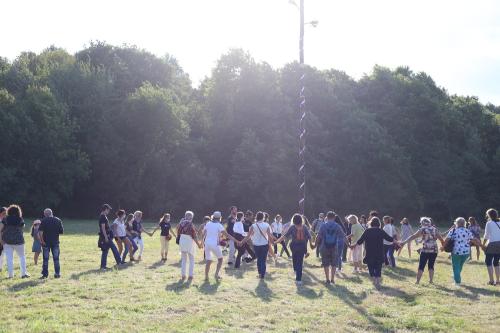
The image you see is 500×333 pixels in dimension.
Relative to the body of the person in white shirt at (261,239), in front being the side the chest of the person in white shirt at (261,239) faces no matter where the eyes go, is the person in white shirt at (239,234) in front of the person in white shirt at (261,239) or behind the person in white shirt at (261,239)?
in front

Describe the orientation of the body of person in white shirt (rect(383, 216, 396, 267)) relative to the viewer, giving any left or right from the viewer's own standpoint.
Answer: facing to the left of the viewer

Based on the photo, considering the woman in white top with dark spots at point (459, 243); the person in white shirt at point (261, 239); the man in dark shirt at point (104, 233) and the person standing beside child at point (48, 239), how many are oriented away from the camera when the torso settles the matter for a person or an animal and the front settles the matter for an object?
3

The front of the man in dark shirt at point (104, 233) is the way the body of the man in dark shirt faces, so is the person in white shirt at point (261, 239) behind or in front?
in front

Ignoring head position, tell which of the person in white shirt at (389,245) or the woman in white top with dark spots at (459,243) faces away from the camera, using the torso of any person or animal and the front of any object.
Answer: the woman in white top with dark spots

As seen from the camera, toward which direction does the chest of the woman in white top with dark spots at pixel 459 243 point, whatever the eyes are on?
away from the camera

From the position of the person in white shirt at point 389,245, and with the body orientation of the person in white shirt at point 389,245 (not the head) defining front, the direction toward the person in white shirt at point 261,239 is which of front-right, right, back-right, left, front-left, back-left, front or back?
front-left

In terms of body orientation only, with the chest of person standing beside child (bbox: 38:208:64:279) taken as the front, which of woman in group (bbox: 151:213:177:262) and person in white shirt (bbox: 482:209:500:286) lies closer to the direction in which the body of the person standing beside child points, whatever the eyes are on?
the woman in group

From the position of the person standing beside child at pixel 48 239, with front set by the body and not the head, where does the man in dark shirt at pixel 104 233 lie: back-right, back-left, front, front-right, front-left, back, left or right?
front-right

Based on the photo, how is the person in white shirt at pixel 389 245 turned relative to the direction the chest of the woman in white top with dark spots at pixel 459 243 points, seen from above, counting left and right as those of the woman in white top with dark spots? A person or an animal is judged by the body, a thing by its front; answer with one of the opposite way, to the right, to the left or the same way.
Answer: to the left

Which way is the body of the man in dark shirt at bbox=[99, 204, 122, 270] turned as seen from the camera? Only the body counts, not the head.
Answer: to the viewer's right

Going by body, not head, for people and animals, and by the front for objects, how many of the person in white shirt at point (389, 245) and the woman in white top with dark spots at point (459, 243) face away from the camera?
1

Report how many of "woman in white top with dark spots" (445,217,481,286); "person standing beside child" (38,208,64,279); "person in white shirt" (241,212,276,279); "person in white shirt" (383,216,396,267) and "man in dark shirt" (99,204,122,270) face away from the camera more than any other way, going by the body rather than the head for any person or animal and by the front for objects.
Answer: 3

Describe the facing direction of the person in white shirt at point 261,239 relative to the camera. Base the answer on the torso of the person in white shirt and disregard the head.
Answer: away from the camera

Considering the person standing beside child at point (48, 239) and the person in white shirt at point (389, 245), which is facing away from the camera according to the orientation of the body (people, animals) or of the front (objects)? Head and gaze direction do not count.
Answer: the person standing beside child

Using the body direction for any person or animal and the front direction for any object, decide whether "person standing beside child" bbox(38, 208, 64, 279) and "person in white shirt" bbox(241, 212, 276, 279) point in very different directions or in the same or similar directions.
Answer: same or similar directions

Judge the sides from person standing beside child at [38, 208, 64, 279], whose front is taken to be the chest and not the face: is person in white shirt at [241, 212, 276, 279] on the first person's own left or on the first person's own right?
on the first person's own right
